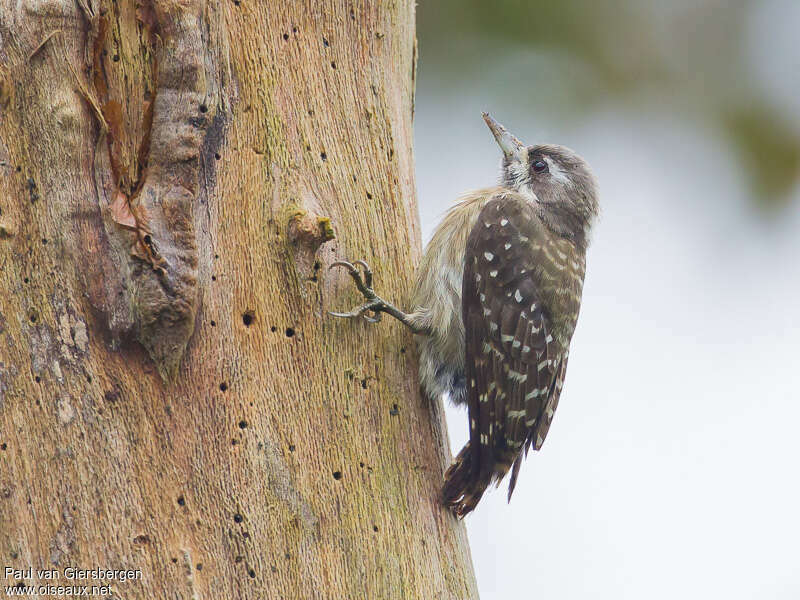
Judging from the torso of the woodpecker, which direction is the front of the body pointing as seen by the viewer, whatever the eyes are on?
to the viewer's left
